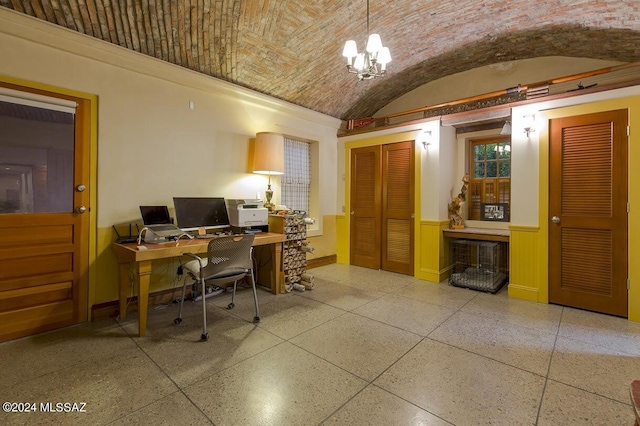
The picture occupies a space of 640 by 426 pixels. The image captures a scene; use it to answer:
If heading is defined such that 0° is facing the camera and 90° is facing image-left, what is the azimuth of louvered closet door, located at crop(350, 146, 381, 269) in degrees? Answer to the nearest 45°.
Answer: approximately 45°

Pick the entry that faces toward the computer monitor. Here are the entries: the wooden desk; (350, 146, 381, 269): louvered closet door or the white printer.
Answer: the louvered closet door

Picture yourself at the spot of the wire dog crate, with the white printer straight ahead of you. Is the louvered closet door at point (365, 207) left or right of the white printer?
right

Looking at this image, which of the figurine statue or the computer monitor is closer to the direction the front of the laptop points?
the figurine statue

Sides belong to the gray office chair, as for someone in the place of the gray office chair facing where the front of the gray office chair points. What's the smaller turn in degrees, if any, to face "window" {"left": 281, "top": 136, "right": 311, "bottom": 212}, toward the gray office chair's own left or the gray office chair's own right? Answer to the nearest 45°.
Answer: approximately 90° to the gray office chair's own right

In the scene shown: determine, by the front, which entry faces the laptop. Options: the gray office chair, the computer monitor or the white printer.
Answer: the gray office chair

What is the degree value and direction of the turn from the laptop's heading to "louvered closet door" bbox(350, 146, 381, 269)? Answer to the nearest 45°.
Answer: approximately 45° to its left

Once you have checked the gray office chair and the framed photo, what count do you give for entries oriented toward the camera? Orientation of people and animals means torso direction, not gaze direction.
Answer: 1

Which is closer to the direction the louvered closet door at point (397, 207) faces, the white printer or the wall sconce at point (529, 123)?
the white printer

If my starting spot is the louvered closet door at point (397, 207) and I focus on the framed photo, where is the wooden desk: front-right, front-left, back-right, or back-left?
back-right

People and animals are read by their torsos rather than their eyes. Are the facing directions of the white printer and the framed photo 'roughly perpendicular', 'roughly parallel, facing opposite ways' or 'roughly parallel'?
roughly perpendicular

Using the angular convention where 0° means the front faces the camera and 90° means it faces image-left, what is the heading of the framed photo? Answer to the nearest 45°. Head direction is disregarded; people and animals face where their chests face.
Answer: approximately 0°

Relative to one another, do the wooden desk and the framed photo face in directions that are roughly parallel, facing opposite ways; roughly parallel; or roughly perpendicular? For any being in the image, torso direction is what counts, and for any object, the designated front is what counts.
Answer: roughly perpendicular
